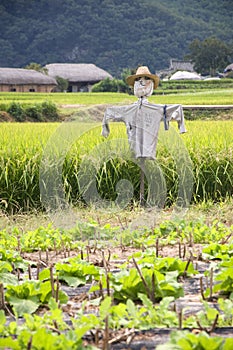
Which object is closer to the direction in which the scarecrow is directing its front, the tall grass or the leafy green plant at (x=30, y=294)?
the leafy green plant

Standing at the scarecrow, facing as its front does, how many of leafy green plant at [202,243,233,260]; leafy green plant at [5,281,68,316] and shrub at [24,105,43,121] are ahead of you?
2

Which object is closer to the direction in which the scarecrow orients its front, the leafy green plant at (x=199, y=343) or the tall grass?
the leafy green plant

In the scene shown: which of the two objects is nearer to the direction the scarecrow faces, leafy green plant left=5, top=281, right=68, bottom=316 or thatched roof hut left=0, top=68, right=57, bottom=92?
the leafy green plant

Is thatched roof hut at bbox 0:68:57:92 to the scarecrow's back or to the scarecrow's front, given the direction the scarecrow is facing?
to the back

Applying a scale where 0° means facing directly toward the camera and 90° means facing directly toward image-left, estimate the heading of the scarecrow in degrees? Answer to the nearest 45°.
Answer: approximately 0°

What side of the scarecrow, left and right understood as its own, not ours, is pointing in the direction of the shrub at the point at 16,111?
back

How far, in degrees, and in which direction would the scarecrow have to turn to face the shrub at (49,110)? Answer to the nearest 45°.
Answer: approximately 180°

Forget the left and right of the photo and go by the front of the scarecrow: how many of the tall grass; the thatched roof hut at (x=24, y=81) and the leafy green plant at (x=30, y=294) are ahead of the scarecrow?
1

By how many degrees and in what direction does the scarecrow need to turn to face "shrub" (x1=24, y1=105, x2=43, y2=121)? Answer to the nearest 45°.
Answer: approximately 180°

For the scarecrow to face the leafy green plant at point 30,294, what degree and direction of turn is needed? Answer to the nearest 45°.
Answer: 0° — it already faces it

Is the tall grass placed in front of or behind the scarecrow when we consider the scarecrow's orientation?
behind

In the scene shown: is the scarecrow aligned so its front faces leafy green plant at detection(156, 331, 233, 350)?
yes
